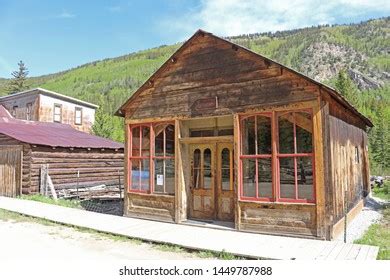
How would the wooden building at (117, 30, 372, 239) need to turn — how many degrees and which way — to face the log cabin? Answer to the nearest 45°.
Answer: approximately 90° to its right

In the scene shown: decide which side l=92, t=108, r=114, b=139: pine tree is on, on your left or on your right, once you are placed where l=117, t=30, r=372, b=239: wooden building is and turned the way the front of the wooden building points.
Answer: on your right

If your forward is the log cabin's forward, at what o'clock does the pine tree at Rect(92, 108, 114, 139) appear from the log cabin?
The pine tree is roughly at 5 o'clock from the log cabin.

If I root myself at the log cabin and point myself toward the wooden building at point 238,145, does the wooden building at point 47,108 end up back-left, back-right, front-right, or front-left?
back-left

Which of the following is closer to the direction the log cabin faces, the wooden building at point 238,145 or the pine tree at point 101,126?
the wooden building

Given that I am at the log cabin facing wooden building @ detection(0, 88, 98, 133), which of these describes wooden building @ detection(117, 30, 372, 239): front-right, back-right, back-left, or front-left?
back-right

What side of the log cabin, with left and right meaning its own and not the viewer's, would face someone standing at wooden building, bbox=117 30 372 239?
left

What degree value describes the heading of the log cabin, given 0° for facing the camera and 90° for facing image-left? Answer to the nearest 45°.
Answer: approximately 45°

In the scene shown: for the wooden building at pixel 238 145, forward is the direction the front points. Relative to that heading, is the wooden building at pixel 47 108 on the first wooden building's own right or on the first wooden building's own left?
on the first wooden building's own right
